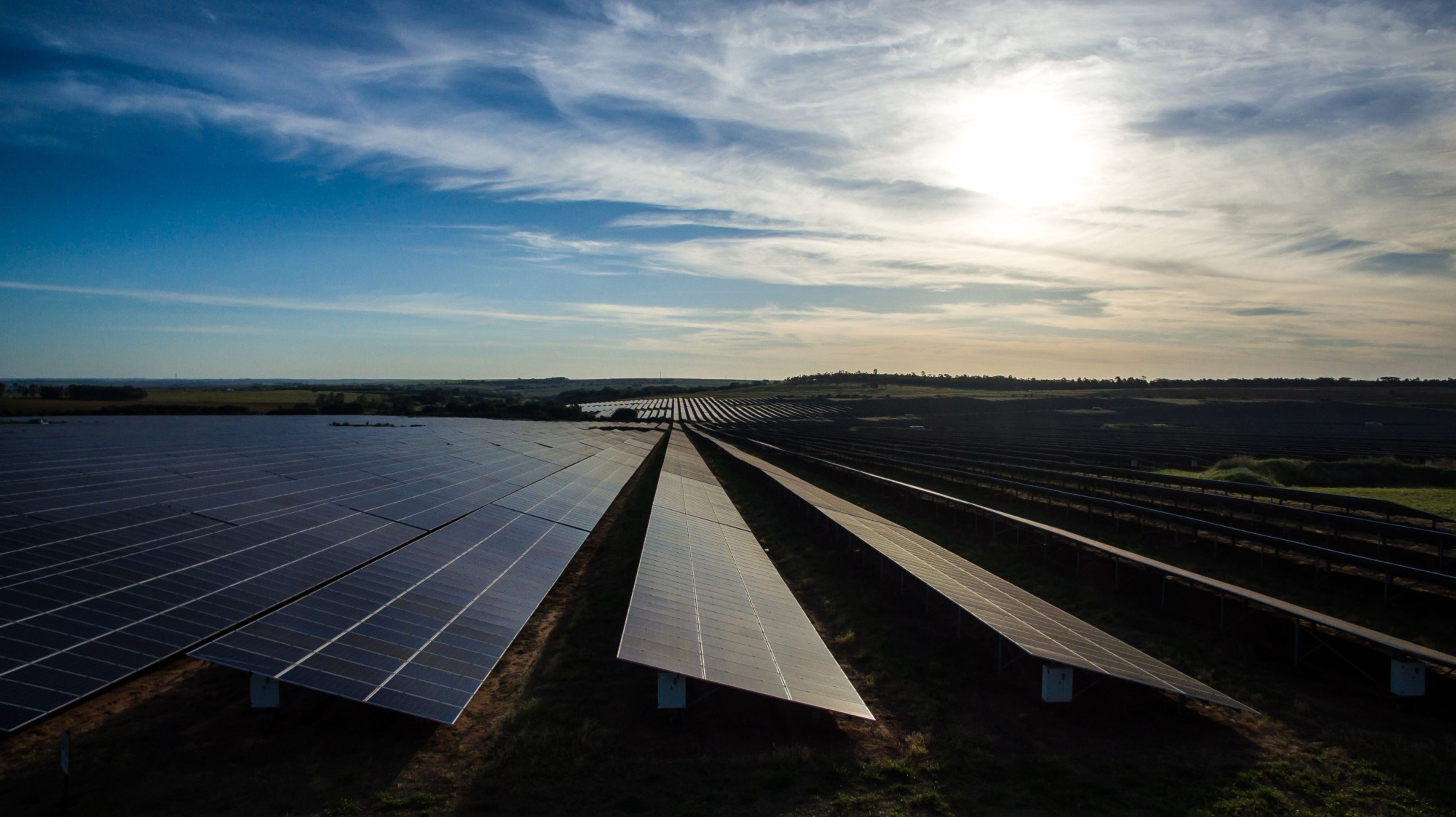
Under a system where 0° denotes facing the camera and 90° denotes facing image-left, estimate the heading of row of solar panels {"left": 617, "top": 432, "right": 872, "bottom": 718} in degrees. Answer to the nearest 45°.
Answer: approximately 270°

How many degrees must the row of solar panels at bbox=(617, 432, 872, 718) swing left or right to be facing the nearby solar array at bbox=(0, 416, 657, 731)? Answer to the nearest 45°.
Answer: approximately 180°

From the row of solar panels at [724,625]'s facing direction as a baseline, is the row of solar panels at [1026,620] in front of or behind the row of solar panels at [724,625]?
in front

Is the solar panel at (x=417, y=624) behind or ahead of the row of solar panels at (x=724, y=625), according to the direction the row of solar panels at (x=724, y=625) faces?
behind
